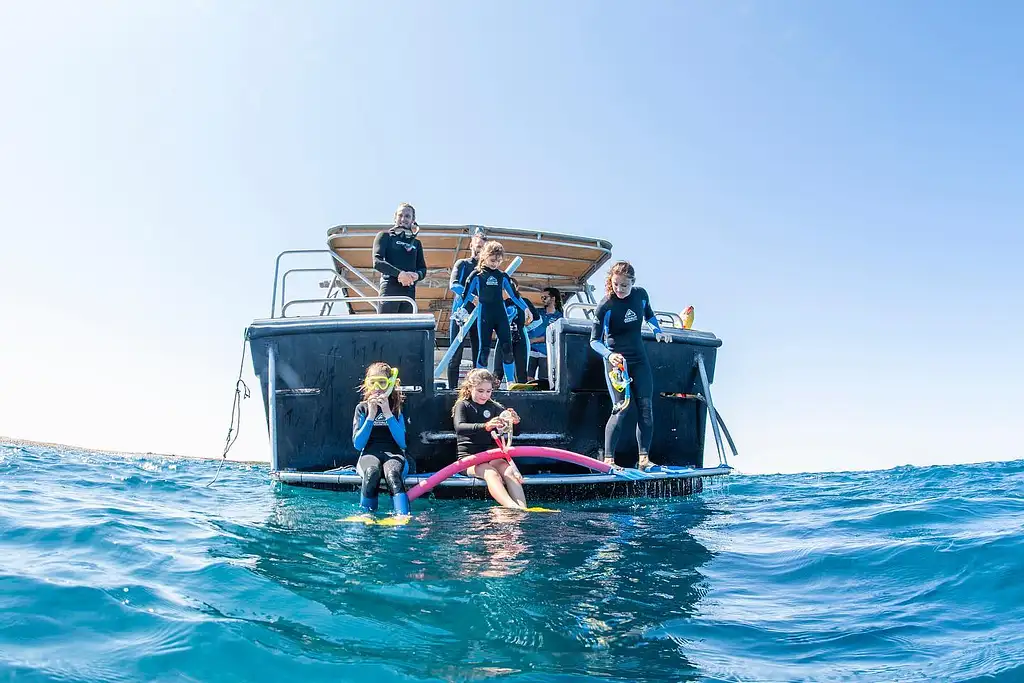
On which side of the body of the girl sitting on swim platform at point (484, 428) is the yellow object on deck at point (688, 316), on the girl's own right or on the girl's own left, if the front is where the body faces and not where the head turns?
on the girl's own left

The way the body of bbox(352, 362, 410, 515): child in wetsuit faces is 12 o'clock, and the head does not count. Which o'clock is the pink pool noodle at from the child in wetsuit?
The pink pool noodle is roughly at 9 o'clock from the child in wetsuit.

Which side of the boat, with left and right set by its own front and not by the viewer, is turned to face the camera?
back

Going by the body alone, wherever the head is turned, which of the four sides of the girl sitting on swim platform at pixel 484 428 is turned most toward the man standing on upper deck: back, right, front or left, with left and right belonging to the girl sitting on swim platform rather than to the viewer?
back

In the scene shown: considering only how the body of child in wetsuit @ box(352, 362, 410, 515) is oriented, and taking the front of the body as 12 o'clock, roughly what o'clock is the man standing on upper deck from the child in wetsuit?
The man standing on upper deck is roughly at 6 o'clock from the child in wetsuit.

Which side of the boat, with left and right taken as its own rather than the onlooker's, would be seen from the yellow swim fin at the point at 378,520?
back
